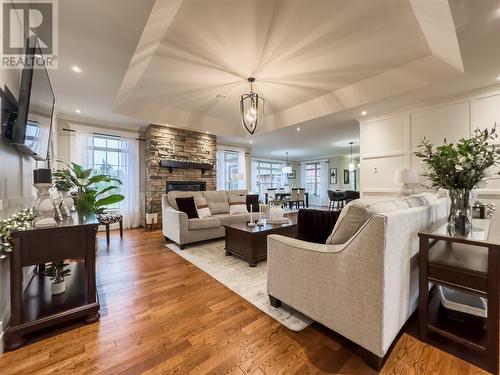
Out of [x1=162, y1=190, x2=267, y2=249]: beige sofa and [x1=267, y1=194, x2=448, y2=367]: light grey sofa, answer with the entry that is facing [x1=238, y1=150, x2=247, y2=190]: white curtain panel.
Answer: the light grey sofa

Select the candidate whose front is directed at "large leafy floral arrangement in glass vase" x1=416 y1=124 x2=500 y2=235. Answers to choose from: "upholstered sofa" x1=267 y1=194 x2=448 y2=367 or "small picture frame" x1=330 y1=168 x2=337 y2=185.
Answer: the small picture frame

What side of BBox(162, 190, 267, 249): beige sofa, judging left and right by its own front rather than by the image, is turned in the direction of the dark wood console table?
right

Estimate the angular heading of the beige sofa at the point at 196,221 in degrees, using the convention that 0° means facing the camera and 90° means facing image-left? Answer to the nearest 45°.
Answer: approximately 315°

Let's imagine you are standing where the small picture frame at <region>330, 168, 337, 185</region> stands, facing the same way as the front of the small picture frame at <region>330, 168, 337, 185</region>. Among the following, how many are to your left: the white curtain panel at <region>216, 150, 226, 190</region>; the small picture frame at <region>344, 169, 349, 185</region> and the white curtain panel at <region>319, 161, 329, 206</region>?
1

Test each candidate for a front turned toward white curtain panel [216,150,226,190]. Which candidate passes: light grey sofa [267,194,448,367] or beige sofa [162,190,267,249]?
the light grey sofa

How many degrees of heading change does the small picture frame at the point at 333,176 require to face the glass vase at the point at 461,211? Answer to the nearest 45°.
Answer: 0° — it already faces it

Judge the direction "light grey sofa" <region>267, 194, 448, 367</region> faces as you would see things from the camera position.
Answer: facing away from the viewer and to the left of the viewer

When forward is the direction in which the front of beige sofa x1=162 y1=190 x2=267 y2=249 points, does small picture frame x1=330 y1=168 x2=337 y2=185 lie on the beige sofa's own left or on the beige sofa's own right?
on the beige sofa's own left

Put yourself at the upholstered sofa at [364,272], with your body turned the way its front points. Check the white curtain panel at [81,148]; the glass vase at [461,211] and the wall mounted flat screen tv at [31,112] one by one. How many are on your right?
1

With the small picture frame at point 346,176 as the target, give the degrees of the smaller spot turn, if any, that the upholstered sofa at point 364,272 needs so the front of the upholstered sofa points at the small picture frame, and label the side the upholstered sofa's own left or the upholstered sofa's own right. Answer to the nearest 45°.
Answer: approximately 45° to the upholstered sofa's own right

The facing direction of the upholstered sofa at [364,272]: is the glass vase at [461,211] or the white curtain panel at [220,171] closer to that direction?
the white curtain panel

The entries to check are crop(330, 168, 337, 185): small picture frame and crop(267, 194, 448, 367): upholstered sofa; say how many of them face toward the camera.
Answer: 1

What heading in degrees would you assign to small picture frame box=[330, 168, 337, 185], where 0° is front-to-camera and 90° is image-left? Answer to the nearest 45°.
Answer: approximately 0°
